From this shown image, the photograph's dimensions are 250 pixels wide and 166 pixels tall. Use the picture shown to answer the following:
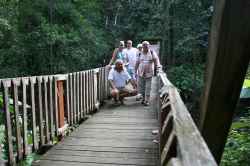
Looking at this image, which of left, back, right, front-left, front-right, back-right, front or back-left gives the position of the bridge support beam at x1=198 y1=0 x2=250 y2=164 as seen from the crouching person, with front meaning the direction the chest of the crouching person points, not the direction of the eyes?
front

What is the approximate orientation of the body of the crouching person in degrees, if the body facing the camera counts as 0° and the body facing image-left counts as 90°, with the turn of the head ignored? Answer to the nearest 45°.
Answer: approximately 0°
